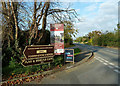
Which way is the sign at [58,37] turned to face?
toward the camera

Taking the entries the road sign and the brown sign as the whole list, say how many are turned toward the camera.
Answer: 2

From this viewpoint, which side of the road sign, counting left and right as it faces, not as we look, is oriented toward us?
front

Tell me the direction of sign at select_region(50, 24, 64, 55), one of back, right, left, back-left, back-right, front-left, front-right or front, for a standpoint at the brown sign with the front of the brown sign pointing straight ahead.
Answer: back-left

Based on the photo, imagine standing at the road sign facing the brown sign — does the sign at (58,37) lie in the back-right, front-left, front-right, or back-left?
front-right

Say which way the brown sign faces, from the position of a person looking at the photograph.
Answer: facing the viewer

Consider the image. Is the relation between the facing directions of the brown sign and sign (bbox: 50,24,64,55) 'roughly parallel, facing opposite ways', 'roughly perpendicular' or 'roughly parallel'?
roughly parallel

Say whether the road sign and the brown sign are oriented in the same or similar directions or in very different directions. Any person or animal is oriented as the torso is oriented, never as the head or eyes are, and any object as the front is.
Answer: same or similar directions

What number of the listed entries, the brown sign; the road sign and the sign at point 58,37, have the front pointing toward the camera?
3

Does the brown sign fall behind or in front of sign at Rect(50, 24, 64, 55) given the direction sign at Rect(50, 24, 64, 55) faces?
in front
